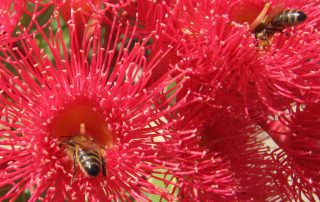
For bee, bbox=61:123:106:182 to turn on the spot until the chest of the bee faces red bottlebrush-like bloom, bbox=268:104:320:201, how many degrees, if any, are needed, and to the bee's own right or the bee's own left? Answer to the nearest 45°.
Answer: approximately 135° to the bee's own right

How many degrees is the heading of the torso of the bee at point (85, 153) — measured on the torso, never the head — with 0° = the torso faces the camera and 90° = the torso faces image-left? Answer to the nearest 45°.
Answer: approximately 135°
